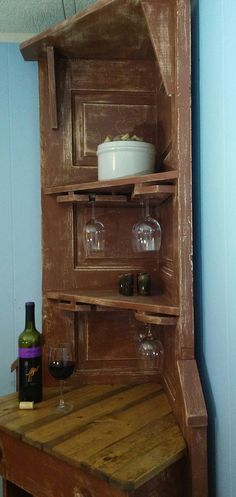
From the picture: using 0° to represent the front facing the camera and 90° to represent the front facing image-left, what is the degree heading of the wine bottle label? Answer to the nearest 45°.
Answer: approximately 0°
